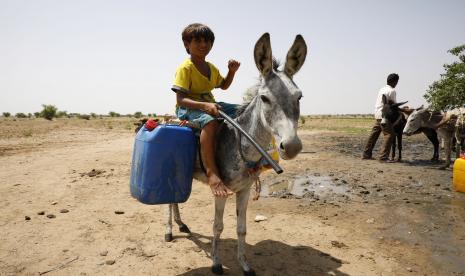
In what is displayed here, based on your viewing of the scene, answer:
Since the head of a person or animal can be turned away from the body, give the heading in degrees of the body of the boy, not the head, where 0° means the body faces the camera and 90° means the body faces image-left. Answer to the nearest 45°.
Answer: approximately 315°

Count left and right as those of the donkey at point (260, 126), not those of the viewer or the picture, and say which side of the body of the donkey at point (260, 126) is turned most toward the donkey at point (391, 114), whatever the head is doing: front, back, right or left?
left

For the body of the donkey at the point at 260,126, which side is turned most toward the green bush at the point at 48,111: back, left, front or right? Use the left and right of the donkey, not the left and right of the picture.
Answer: back

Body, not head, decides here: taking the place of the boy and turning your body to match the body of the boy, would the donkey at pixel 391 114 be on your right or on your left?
on your left

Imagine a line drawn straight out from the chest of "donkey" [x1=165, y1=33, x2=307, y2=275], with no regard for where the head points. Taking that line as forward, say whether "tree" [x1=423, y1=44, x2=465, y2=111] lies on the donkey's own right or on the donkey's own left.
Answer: on the donkey's own left
